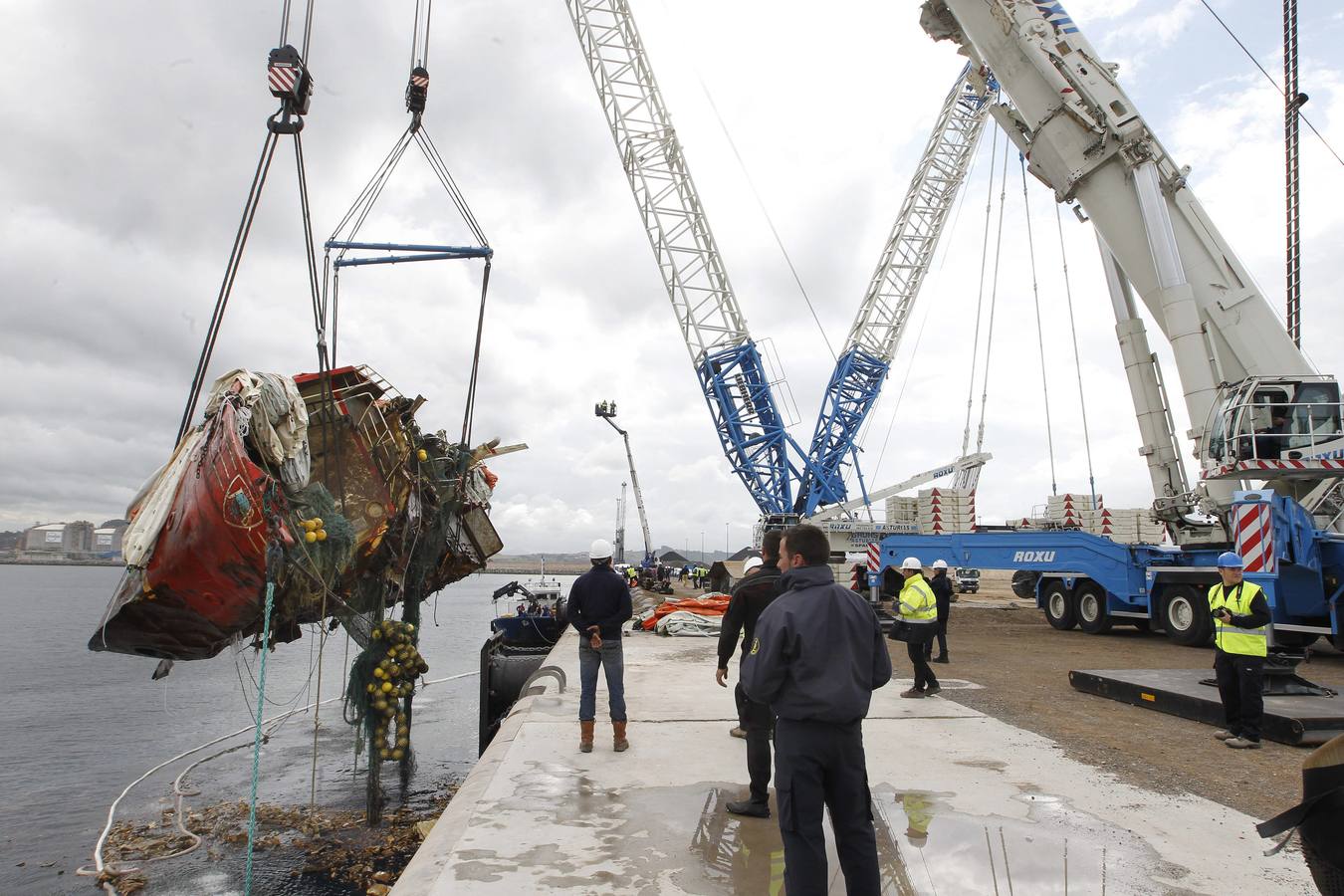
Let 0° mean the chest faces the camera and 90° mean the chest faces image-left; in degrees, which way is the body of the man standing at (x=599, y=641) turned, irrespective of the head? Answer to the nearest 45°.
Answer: approximately 180°

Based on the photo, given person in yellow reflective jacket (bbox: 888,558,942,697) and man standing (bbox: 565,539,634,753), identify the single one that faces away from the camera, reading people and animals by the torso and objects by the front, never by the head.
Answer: the man standing

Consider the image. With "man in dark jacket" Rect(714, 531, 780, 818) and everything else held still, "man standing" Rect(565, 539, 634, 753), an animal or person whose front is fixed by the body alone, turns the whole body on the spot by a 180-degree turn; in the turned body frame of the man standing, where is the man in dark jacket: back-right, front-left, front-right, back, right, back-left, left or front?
front-left

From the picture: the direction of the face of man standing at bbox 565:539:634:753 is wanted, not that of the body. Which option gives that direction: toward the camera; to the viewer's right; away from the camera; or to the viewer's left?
away from the camera

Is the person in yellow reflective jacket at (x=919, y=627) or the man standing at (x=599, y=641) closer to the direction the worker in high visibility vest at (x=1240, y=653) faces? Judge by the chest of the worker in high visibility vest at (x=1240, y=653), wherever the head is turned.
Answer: the man standing

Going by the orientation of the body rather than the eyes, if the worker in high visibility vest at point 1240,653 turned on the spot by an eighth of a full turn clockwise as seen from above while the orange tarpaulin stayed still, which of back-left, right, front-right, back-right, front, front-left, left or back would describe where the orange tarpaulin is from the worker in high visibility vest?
front-right

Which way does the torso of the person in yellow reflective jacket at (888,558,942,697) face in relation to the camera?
to the viewer's left

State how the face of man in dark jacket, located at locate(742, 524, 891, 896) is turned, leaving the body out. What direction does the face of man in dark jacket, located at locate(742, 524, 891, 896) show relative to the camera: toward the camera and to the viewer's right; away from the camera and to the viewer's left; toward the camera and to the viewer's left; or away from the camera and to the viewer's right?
away from the camera and to the viewer's left

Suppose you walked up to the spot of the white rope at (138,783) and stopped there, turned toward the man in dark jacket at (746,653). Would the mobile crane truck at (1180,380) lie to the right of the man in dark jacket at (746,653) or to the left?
left

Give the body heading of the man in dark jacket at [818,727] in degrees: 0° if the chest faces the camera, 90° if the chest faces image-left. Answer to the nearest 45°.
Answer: approximately 135°

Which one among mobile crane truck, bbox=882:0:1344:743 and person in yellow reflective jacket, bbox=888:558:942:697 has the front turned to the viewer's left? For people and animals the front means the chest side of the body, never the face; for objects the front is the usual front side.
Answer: the person in yellow reflective jacket
